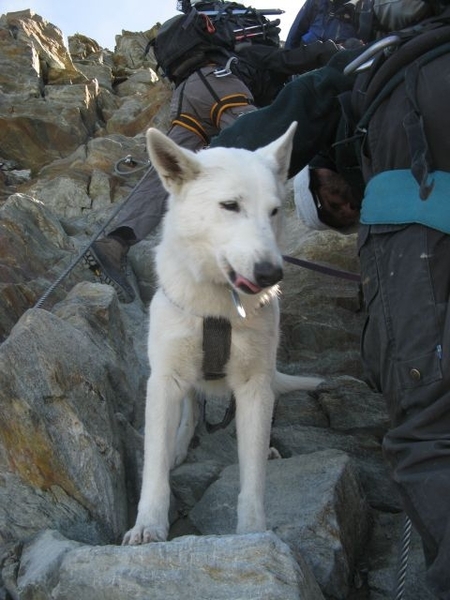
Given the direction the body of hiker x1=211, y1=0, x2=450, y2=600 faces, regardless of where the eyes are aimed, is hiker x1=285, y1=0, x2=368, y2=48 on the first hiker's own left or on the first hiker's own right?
on the first hiker's own right

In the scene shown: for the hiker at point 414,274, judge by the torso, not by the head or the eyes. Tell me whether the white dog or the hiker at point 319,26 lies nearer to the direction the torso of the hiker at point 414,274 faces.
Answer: the white dog

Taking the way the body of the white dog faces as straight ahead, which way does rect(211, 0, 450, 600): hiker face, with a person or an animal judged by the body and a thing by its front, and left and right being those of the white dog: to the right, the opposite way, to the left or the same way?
to the right

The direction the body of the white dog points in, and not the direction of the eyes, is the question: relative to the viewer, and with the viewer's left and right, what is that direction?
facing the viewer

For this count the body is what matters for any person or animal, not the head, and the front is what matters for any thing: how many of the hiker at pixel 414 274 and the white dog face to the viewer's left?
1

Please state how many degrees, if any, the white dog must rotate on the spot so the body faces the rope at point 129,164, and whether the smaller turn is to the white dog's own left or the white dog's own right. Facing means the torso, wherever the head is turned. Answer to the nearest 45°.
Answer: approximately 180°

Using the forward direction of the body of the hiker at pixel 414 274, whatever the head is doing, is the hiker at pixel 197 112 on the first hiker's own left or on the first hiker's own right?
on the first hiker's own right

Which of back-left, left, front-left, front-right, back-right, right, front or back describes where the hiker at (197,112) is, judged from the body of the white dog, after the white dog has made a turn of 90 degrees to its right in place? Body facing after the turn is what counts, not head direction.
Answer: right

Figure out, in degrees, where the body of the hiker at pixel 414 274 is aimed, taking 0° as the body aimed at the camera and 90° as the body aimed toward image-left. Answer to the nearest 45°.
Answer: approximately 90°

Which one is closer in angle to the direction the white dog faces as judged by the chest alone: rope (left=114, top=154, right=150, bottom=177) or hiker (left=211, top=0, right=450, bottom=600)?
the hiker

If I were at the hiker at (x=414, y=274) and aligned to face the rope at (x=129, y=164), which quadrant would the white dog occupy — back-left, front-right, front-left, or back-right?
front-left
